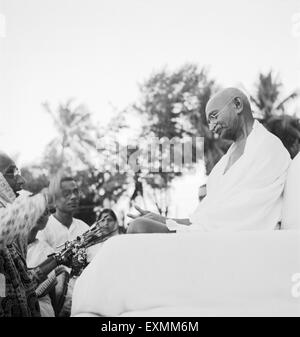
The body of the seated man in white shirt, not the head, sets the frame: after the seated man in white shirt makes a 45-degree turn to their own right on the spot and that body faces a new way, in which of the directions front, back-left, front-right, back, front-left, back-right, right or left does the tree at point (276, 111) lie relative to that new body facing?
back-left

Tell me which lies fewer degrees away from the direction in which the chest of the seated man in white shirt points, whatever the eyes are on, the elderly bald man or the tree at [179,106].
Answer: the elderly bald man

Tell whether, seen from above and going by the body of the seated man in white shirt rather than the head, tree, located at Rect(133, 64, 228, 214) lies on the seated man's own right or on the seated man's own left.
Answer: on the seated man's own left

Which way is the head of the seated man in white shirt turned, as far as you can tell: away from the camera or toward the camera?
toward the camera

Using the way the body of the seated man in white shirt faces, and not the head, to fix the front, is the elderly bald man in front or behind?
in front

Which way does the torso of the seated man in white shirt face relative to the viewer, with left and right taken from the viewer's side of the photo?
facing the viewer and to the right of the viewer

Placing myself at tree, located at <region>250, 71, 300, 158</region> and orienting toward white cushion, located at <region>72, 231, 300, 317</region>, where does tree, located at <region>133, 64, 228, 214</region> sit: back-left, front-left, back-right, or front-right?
front-right
